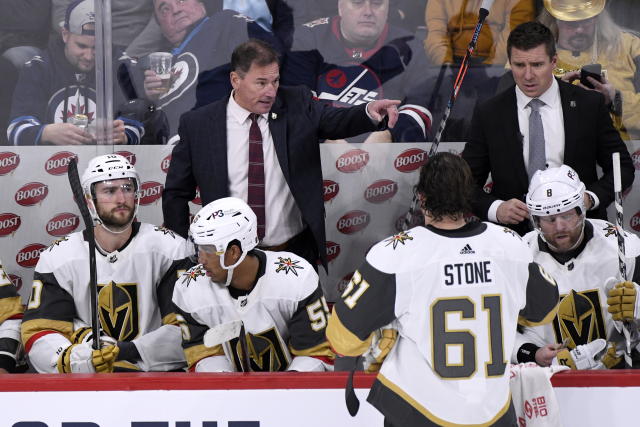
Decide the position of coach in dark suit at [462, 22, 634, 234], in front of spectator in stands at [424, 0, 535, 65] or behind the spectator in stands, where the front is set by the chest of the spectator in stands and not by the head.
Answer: in front

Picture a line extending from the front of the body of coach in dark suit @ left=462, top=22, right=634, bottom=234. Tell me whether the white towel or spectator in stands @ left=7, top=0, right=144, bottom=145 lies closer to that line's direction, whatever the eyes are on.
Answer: the white towel

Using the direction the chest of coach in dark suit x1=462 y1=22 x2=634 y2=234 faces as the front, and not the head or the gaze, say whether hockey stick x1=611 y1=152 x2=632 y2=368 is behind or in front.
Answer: in front

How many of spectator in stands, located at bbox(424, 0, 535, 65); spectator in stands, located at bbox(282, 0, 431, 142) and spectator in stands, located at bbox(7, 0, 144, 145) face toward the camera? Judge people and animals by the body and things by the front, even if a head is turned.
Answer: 3

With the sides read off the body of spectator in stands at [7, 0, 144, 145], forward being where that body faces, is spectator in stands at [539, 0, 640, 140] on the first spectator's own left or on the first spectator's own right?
on the first spectator's own left

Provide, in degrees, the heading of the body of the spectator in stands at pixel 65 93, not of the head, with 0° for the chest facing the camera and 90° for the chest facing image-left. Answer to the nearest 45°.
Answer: approximately 0°

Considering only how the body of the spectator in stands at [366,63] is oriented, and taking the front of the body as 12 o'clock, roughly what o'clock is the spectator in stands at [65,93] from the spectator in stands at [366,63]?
the spectator in stands at [65,93] is roughly at 3 o'clock from the spectator in stands at [366,63].
